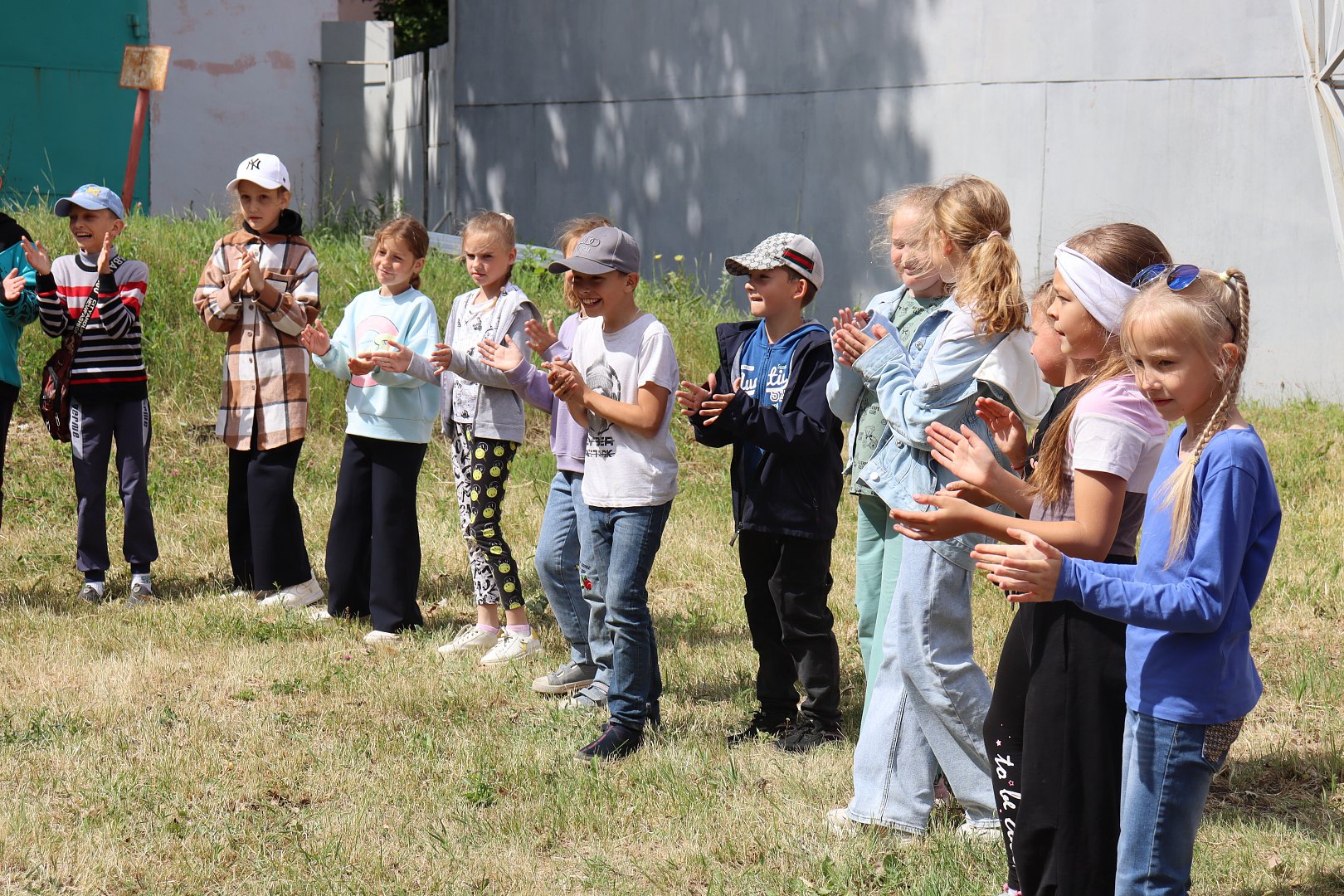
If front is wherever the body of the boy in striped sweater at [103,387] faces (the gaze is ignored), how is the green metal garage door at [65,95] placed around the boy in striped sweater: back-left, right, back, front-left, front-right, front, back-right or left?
back

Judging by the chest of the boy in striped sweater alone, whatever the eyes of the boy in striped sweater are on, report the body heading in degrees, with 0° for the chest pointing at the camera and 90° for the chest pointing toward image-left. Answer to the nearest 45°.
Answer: approximately 0°
